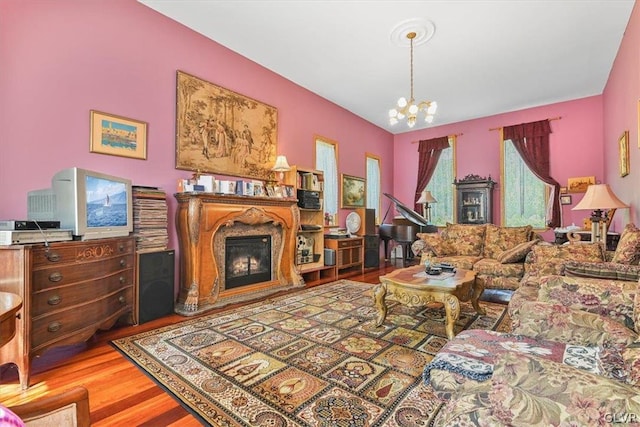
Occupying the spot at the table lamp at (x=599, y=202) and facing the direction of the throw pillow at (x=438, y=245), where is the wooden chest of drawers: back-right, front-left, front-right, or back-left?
front-left

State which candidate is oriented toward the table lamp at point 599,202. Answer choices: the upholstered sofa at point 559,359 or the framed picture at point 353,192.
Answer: the framed picture

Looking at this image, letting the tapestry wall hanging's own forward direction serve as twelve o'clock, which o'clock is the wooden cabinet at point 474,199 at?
The wooden cabinet is roughly at 10 o'clock from the tapestry wall hanging.

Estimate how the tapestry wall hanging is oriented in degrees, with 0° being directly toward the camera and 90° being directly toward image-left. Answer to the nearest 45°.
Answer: approximately 315°

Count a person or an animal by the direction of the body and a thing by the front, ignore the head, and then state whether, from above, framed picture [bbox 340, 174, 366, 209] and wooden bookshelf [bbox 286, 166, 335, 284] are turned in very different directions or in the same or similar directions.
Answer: same or similar directions

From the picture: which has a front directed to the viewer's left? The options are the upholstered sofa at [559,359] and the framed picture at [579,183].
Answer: the upholstered sofa

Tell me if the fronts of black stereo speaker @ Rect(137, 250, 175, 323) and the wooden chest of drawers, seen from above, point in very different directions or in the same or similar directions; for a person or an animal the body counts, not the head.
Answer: same or similar directions

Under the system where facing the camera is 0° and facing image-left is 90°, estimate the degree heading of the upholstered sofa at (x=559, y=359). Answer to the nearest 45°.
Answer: approximately 90°

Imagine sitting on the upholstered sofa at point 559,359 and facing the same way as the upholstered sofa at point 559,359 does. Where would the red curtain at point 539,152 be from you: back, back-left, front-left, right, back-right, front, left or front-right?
right

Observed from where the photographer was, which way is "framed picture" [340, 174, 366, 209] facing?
facing the viewer and to the right of the viewer

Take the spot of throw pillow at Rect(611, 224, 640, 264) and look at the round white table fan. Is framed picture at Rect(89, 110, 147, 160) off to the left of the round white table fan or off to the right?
left

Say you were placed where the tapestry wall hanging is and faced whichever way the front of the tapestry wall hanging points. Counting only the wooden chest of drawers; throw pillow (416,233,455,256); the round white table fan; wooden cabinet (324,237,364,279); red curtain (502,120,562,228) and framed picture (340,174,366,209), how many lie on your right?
1

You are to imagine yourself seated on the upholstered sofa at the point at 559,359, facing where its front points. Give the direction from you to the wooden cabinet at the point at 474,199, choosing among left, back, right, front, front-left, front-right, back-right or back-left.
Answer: right

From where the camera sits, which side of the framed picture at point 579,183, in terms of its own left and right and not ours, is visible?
front
